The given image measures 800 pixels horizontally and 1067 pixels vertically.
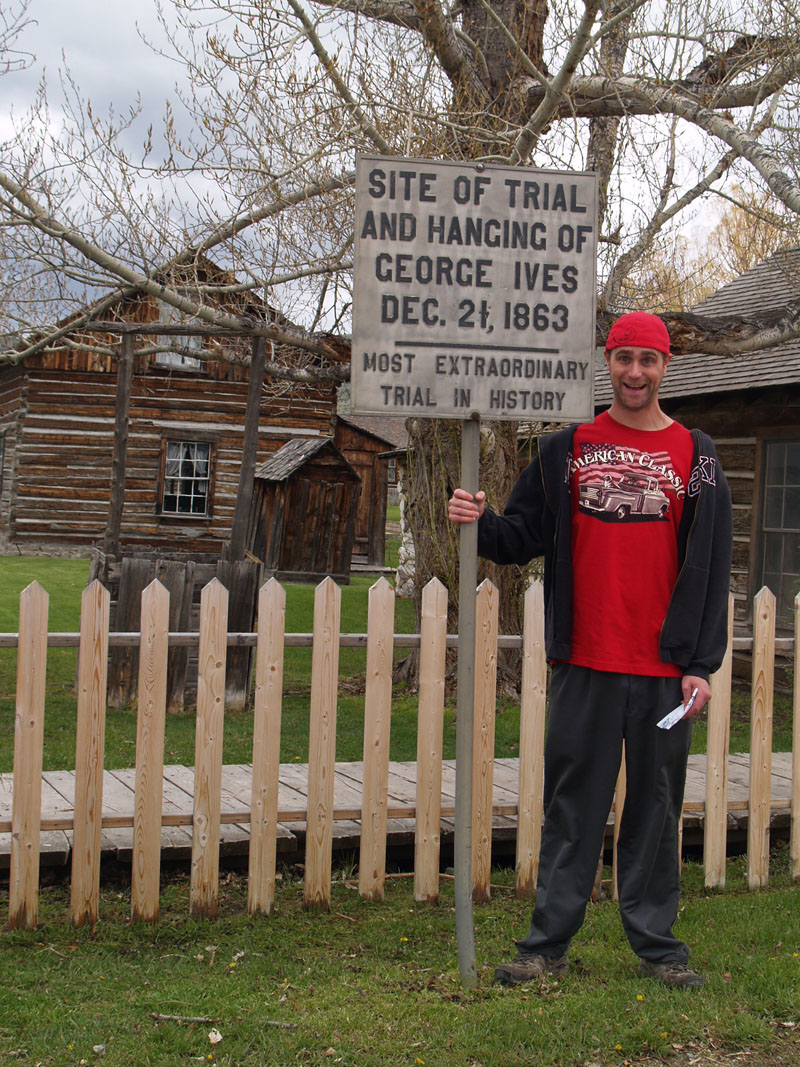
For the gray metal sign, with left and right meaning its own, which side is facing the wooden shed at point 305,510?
back

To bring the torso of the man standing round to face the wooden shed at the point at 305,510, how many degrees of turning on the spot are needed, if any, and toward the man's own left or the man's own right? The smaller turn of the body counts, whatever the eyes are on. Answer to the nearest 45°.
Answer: approximately 180°

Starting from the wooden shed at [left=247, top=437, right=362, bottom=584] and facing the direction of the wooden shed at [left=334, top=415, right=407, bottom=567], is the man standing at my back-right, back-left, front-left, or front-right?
back-right

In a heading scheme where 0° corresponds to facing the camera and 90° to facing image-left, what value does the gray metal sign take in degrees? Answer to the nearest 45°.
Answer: approximately 0°

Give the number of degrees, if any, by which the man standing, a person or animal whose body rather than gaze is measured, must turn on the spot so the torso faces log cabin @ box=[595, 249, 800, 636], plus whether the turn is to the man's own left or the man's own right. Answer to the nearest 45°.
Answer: approximately 180°
